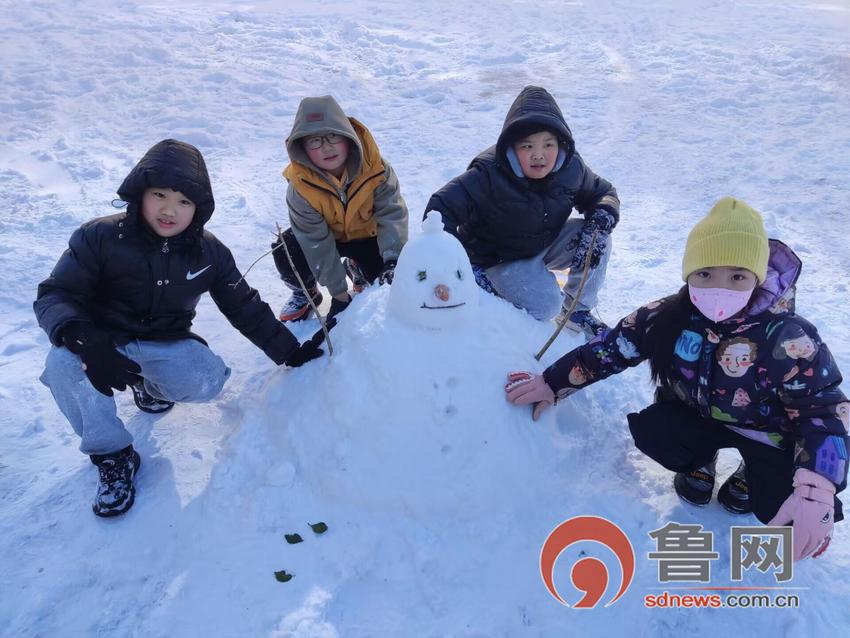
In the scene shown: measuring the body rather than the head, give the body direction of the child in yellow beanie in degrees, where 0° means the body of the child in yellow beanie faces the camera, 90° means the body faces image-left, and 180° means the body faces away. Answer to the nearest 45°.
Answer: approximately 45°

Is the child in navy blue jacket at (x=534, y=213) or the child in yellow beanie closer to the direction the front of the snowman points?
the child in yellow beanie

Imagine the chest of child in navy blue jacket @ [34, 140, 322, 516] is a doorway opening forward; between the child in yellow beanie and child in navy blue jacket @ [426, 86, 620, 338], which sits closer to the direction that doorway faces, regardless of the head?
the child in yellow beanie

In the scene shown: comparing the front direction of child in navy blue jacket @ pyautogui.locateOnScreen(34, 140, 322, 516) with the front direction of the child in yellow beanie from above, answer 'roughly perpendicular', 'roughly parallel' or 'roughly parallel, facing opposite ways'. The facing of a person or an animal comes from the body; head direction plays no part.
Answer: roughly perpendicular

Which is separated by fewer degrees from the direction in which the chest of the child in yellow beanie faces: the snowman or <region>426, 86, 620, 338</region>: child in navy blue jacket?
the snowman

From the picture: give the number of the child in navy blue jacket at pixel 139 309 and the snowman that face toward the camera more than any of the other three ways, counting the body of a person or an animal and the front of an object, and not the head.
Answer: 2

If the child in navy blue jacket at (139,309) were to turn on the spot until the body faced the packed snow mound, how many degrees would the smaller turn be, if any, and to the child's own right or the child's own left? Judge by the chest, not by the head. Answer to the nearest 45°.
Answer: approximately 45° to the child's own left

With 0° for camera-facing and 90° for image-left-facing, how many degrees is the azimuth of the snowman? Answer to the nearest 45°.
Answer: approximately 0°

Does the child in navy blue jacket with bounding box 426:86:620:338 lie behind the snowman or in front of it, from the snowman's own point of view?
behind
